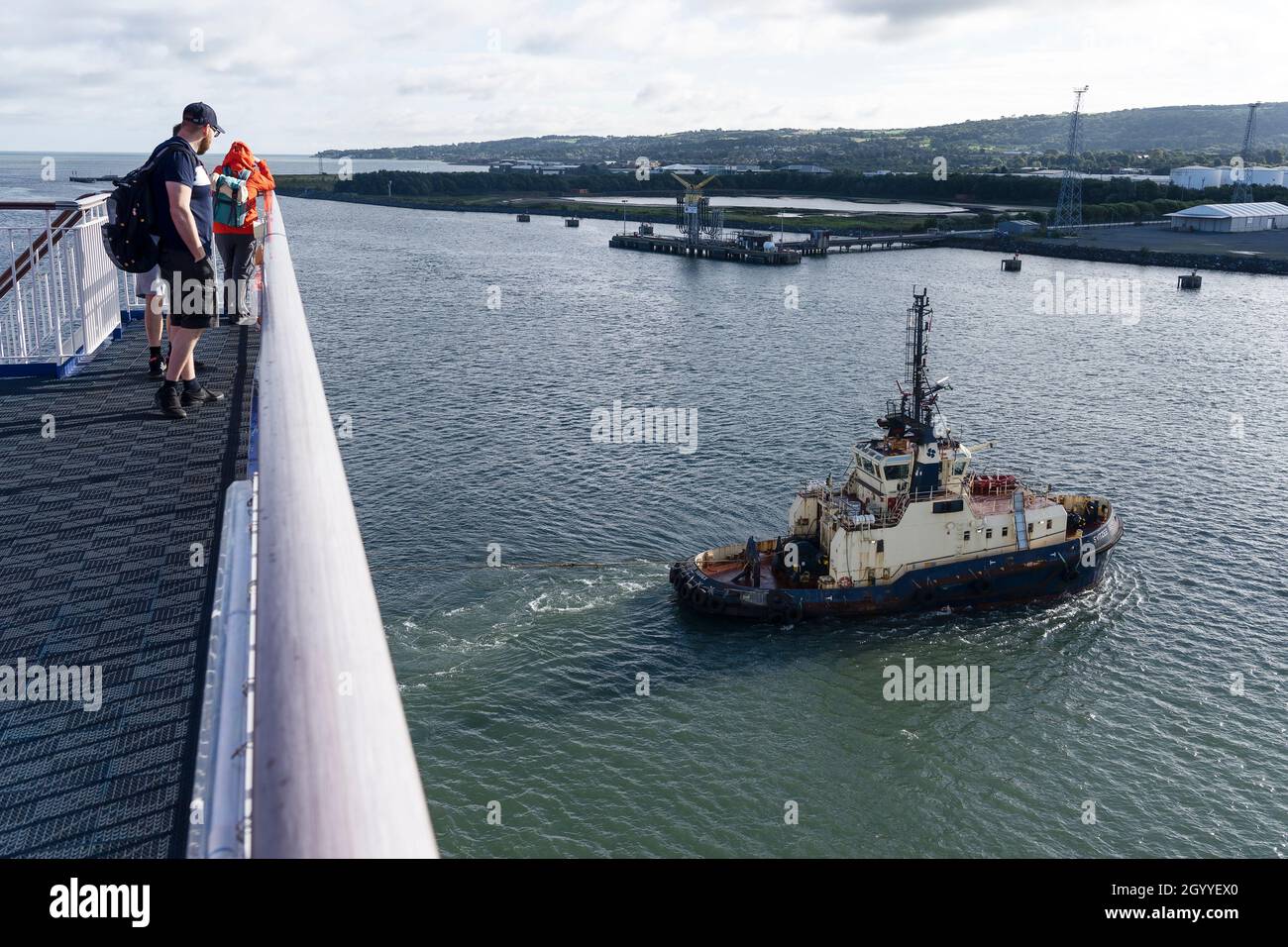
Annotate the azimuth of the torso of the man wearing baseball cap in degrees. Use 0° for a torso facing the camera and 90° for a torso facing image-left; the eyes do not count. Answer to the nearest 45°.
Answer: approximately 270°

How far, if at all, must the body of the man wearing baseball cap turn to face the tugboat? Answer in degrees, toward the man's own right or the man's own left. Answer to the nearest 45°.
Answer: approximately 45° to the man's own left

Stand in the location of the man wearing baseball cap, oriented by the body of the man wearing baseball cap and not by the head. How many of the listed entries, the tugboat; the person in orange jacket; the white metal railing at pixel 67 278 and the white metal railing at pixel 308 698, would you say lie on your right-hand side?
1

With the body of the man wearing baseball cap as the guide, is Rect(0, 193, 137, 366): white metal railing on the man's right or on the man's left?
on the man's left

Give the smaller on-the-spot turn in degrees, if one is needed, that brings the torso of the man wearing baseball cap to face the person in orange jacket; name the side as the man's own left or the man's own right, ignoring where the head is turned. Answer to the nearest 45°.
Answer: approximately 90° to the man's own left

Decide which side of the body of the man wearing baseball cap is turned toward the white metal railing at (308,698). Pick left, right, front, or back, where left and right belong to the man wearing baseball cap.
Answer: right

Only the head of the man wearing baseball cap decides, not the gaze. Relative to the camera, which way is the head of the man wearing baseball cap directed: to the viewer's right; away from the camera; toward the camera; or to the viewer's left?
to the viewer's right

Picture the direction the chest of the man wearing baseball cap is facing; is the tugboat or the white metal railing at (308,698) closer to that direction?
the tugboat
